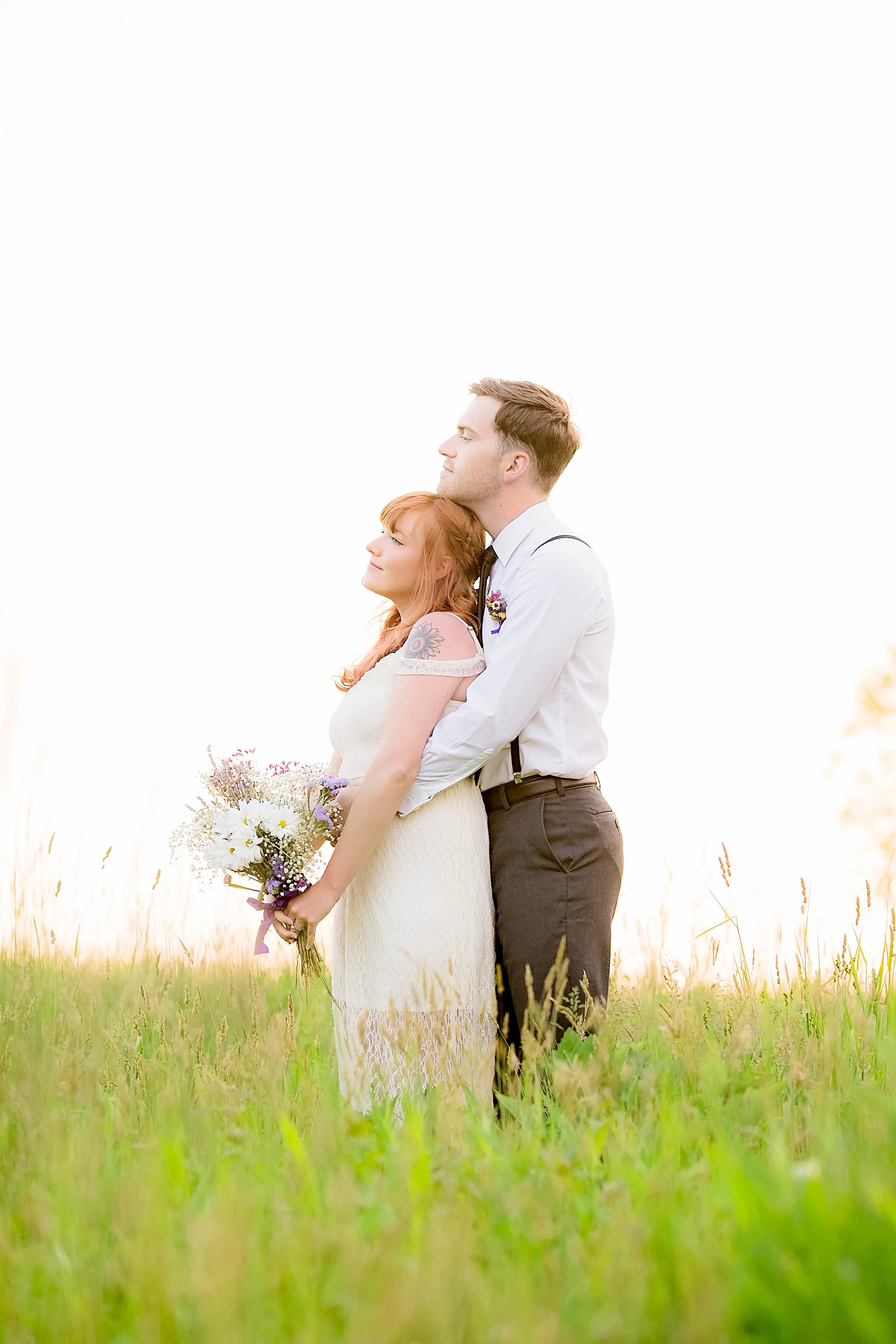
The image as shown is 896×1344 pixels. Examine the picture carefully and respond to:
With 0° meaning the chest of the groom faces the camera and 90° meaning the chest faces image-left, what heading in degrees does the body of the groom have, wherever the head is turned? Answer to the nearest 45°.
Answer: approximately 90°

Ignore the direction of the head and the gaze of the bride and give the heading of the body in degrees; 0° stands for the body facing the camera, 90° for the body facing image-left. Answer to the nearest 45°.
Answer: approximately 90°

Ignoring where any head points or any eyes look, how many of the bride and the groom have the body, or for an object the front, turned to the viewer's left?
2
